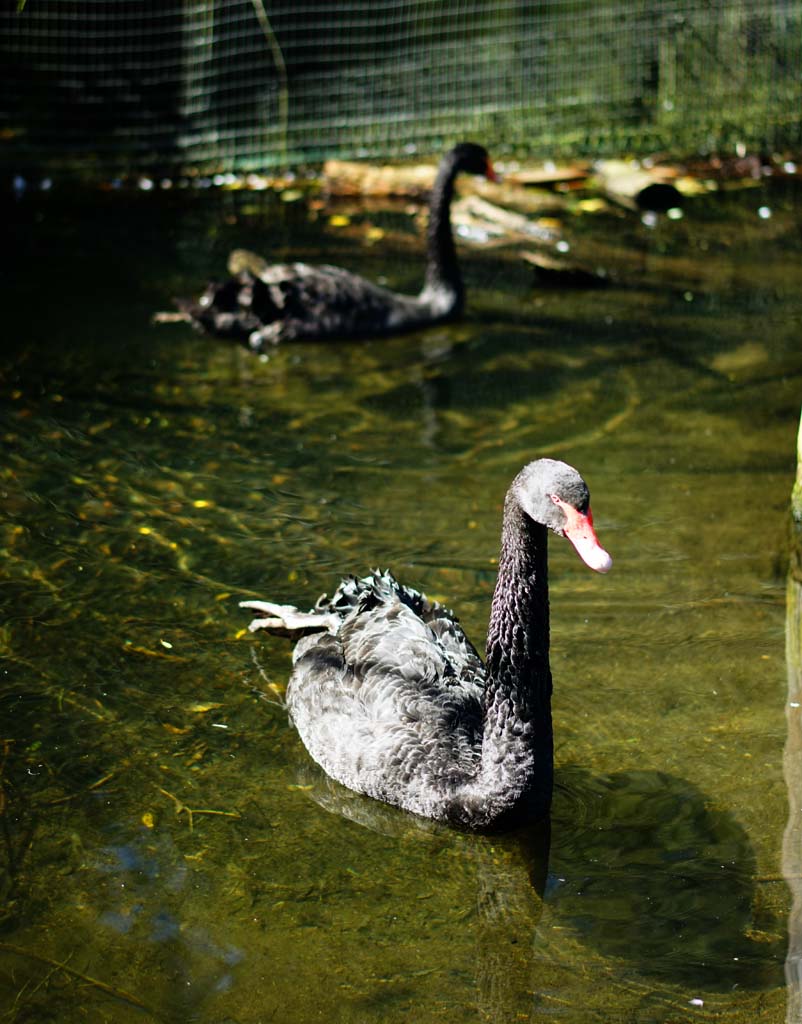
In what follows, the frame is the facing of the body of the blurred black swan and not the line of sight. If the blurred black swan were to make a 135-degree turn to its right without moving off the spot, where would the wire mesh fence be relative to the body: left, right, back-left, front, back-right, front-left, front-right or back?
back-right

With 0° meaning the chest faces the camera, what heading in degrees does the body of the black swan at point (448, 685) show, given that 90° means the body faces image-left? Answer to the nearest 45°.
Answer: approximately 315°

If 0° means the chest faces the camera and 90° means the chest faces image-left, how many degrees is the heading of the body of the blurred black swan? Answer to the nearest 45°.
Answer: approximately 270°

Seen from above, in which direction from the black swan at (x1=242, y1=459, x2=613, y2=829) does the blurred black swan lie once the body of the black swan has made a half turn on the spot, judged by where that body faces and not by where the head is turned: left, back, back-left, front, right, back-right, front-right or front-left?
front-right

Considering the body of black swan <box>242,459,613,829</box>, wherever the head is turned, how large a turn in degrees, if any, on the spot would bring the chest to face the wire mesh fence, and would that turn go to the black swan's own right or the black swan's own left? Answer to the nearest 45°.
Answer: approximately 135° to the black swan's own left
